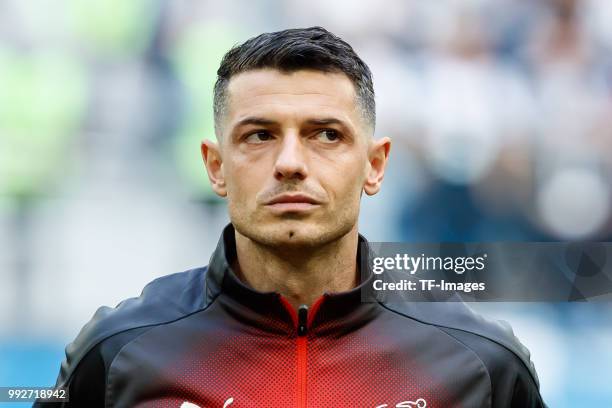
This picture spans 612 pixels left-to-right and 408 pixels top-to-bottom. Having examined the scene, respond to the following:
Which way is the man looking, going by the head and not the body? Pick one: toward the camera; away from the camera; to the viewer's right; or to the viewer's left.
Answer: toward the camera

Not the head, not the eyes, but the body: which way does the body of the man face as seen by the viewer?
toward the camera
